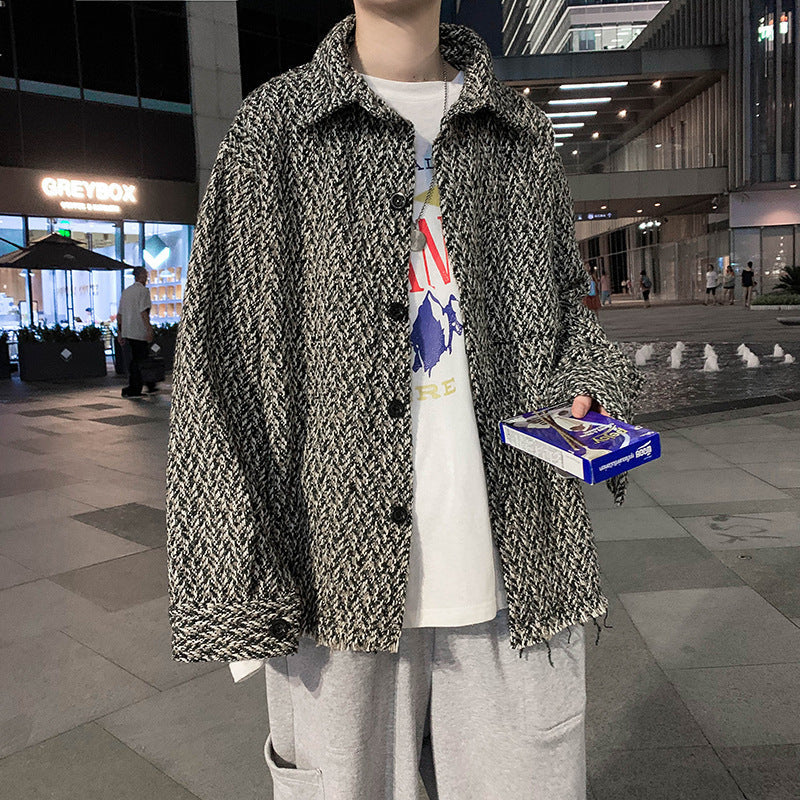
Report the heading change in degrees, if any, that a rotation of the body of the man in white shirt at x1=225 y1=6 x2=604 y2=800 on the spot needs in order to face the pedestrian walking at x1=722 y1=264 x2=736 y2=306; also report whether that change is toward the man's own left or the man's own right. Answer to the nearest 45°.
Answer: approximately 180°

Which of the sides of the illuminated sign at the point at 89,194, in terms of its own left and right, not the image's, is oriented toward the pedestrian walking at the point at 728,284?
left

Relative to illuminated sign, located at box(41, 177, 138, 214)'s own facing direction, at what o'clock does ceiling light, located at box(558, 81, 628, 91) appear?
The ceiling light is roughly at 8 o'clock from the illuminated sign.

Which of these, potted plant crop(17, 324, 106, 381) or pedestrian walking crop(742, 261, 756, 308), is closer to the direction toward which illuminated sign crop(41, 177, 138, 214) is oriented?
the potted plant

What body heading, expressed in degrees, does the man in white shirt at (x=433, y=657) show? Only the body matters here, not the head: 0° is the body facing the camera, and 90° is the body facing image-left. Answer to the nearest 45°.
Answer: approximately 0°

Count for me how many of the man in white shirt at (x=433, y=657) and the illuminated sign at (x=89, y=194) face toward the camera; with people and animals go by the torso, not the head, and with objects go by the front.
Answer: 2

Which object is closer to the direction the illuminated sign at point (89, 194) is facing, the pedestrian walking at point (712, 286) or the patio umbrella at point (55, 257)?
the patio umbrella

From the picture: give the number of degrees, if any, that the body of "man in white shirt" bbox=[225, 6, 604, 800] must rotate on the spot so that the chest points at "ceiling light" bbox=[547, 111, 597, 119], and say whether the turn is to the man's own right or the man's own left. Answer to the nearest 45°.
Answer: approximately 180°

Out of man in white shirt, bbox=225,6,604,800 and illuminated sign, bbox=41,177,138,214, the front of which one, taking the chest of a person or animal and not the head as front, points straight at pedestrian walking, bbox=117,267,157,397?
the illuminated sign

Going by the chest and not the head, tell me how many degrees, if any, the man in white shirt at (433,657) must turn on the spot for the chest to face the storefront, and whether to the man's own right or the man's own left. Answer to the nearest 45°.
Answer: approximately 180°

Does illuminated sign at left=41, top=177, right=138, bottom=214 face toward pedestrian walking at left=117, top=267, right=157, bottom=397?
yes

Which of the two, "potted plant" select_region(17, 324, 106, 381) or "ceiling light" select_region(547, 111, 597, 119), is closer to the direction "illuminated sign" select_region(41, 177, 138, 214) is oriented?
the potted plant

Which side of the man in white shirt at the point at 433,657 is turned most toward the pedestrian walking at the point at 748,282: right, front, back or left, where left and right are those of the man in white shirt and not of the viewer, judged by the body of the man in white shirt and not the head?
back
